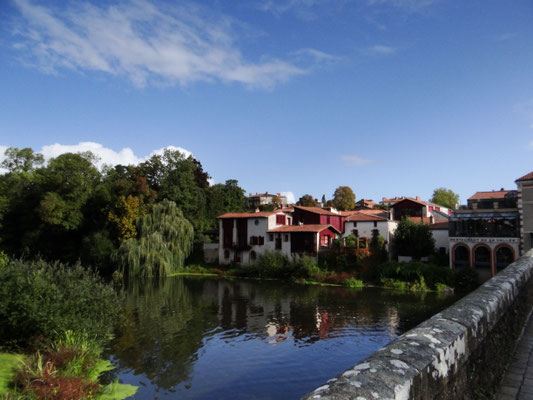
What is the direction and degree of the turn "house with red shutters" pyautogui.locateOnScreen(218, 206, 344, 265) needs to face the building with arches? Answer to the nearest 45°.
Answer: approximately 45° to its left

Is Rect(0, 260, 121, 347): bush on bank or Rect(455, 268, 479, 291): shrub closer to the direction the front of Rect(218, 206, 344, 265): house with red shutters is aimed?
the bush on bank

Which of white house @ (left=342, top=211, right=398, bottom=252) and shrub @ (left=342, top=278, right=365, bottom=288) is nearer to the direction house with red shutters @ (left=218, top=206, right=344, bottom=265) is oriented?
the shrub

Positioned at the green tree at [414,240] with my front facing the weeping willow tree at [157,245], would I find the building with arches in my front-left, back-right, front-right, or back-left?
back-left

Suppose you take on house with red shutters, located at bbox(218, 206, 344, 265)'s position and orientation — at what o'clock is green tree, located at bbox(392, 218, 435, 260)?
The green tree is roughly at 10 o'clock from the house with red shutters.

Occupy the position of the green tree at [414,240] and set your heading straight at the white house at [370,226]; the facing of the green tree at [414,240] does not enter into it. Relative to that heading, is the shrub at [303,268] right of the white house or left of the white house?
left

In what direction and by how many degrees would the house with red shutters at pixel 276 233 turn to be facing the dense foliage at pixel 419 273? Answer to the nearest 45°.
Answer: approximately 45° to its left

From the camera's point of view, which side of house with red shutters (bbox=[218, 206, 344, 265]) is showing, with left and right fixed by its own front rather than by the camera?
front

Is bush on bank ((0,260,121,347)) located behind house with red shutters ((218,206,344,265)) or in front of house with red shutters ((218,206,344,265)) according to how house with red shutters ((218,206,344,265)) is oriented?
in front

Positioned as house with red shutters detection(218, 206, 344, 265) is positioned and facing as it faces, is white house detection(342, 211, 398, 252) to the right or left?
on its left

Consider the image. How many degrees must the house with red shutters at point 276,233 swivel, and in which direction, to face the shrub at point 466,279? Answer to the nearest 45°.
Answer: approximately 45° to its left

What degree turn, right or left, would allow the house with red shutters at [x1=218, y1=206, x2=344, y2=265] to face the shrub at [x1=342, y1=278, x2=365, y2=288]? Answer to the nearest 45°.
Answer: approximately 45° to its left

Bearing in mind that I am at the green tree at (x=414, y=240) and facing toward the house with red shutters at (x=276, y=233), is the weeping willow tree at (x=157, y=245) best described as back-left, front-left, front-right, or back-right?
front-left

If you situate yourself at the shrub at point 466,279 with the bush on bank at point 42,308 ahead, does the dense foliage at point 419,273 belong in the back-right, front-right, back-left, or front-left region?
front-right
